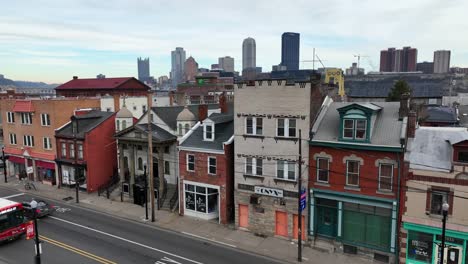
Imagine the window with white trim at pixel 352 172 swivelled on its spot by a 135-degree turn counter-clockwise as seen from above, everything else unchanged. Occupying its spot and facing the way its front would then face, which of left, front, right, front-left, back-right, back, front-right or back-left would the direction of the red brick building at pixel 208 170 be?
back-left

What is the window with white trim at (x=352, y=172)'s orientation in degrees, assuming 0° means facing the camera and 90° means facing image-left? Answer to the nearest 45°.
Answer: approximately 0°

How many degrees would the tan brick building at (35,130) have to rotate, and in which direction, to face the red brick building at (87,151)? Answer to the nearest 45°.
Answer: approximately 90° to its left

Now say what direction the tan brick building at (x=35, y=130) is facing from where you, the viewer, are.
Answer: facing the viewer and to the left of the viewer

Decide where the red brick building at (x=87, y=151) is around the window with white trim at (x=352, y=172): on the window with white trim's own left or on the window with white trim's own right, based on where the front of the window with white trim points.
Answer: on the window with white trim's own right

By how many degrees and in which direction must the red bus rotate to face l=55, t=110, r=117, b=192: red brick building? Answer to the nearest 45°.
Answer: approximately 90° to its left

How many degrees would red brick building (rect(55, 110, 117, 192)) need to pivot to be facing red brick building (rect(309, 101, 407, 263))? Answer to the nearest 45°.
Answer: approximately 90° to its left

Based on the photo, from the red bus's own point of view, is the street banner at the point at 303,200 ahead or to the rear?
ahead

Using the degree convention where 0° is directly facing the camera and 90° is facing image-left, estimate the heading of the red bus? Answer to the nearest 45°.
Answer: approximately 315°

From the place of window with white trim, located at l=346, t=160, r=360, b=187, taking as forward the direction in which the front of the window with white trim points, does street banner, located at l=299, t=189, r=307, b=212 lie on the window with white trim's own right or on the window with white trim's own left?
on the window with white trim's own right

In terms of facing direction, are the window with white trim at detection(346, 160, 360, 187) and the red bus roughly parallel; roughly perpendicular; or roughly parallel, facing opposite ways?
roughly perpendicular

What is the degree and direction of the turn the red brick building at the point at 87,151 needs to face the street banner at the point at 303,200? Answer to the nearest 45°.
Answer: approximately 90° to its left

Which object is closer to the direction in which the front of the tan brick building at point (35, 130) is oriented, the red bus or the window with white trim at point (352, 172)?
the red bus

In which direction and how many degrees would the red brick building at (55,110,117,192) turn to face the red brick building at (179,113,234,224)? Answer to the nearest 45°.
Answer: approximately 90° to its left

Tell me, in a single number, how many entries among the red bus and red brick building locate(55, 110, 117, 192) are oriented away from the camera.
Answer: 0

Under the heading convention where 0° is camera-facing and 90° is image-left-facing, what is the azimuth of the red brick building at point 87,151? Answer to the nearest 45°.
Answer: approximately 45°

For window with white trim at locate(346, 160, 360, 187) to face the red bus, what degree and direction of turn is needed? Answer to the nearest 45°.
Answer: approximately 90° to its right
